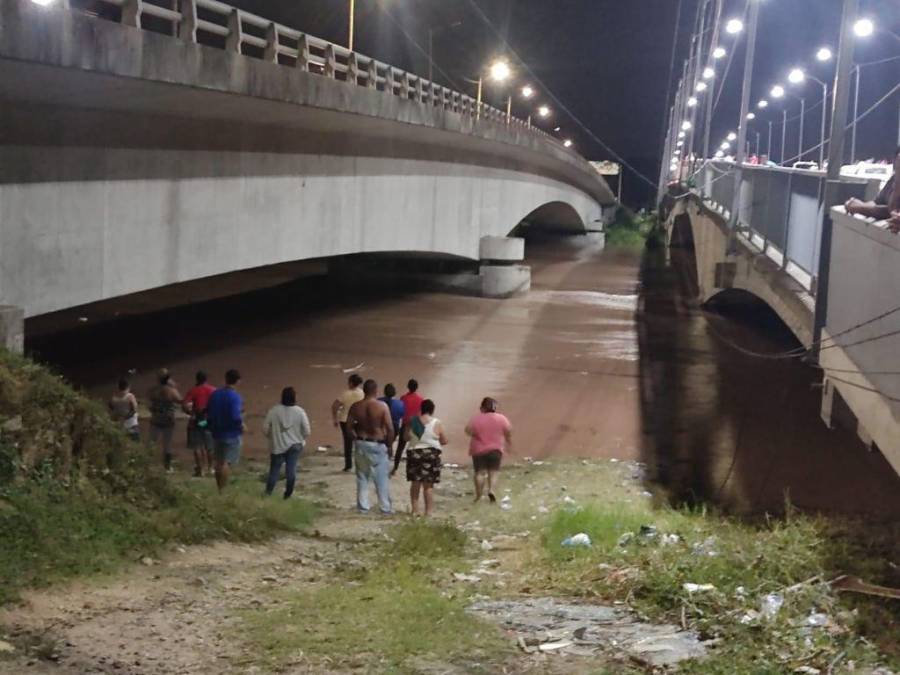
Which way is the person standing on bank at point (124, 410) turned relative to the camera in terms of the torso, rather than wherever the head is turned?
away from the camera

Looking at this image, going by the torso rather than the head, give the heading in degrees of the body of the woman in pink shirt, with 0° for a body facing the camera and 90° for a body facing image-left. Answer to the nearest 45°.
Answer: approximately 180°

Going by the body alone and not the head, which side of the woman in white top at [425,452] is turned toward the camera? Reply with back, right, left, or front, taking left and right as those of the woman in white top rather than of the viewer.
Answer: back

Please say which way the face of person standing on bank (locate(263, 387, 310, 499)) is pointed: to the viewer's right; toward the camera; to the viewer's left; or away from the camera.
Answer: away from the camera

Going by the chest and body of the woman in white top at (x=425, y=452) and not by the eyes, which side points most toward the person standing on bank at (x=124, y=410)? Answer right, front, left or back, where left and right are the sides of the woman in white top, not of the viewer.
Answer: left

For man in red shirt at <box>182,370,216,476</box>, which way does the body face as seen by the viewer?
away from the camera

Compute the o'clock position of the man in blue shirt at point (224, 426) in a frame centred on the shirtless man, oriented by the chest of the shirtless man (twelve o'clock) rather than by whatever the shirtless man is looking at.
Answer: The man in blue shirt is roughly at 9 o'clock from the shirtless man.

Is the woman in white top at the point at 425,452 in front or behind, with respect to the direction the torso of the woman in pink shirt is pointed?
behind

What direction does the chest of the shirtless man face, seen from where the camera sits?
away from the camera

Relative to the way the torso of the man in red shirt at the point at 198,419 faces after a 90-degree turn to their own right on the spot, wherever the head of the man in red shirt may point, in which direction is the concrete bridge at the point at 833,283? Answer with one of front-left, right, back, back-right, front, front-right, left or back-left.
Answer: front

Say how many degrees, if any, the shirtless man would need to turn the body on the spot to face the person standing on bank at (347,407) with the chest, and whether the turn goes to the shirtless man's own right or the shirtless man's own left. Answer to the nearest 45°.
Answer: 0° — they already face them

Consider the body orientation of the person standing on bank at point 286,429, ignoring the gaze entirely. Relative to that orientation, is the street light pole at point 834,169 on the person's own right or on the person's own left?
on the person's own right
